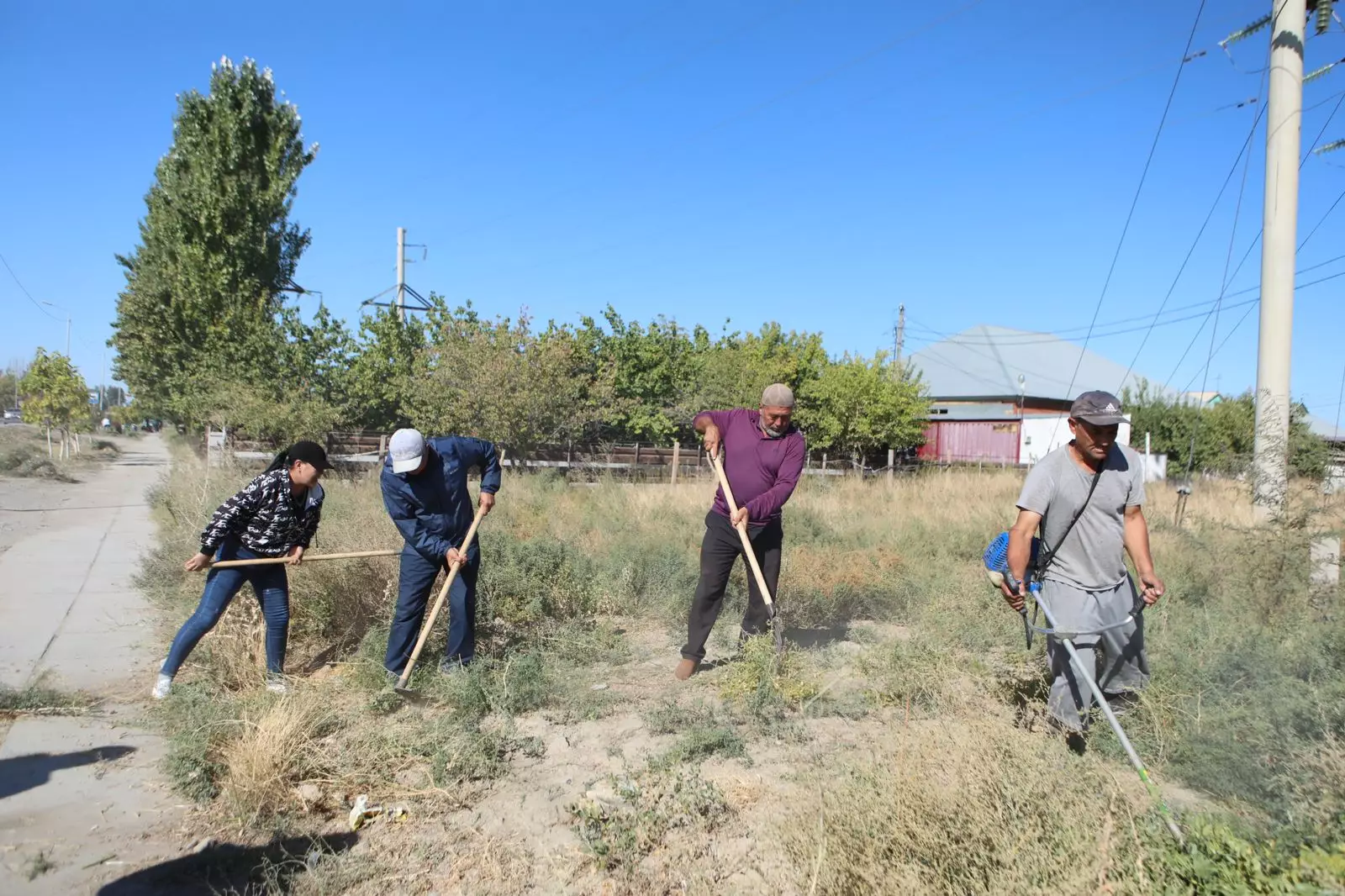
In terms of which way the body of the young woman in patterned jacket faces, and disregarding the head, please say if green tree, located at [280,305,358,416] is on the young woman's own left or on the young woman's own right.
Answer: on the young woman's own left

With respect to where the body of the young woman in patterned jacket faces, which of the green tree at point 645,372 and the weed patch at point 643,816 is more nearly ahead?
the weed patch

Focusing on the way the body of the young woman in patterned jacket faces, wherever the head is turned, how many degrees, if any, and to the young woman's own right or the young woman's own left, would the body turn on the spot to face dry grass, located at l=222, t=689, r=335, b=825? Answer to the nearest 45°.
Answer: approximately 45° to the young woman's own right

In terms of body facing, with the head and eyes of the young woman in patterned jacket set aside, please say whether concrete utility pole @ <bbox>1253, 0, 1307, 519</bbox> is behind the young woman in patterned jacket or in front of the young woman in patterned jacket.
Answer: in front

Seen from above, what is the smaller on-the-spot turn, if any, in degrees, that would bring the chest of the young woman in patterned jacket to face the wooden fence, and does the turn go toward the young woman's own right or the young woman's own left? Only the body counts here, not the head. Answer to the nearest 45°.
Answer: approximately 90° to the young woman's own left

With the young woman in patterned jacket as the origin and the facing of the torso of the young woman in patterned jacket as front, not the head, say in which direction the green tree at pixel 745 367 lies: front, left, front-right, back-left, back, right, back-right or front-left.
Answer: left

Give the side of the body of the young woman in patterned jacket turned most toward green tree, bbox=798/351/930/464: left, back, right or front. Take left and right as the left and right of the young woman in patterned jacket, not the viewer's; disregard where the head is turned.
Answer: left

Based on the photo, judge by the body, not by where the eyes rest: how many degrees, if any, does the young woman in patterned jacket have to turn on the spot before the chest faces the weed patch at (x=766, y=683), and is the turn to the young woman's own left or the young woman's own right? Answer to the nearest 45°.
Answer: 0° — they already face it

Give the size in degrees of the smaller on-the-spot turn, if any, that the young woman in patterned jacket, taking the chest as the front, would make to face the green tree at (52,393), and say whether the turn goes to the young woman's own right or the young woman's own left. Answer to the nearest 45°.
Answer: approximately 135° to the young woman's own left

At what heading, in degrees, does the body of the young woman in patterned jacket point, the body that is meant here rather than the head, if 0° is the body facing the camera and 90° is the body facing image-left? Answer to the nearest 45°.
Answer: approximately 315°

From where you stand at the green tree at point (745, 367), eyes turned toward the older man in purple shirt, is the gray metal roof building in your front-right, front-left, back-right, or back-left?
back-left

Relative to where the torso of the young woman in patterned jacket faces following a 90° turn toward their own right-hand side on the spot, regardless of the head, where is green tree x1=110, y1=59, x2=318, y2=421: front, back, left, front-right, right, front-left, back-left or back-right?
back-right
